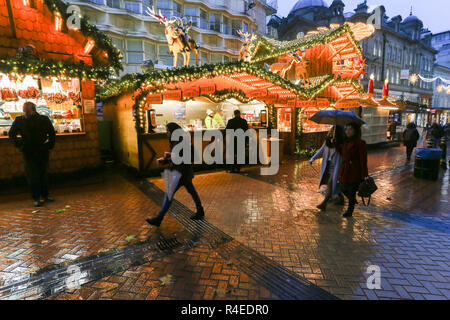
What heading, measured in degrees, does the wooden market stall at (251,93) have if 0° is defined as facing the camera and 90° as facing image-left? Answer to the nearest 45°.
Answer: approximately 315°

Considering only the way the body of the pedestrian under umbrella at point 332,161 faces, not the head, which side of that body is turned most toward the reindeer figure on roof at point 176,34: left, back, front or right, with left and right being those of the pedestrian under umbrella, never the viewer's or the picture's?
right

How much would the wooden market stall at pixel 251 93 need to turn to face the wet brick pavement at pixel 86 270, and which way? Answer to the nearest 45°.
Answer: approximately 45° to its right

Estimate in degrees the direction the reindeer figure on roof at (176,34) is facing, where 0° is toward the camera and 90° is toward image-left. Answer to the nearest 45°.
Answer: approximately 45°

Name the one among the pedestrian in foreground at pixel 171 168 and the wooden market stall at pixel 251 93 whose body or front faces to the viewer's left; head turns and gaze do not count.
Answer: the pedestrian in foreground

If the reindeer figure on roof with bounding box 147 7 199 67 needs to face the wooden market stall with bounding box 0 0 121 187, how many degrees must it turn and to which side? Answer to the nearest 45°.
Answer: approximately 45° to its right

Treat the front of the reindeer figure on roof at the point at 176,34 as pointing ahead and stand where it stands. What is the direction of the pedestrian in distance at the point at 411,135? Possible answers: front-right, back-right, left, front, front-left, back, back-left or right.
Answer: back-left

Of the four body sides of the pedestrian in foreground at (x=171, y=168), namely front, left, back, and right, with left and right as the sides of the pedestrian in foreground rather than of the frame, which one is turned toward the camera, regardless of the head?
left

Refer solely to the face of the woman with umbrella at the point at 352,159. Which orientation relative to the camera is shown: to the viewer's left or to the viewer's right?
to the viewer's left
